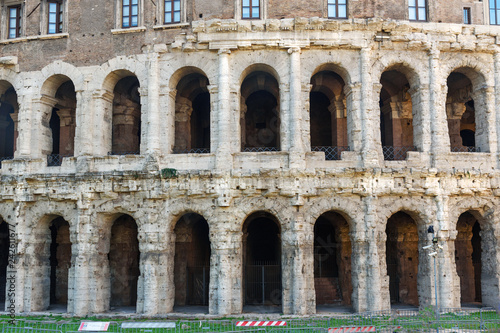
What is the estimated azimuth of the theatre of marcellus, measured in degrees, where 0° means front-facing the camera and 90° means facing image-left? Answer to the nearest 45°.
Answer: approximately 0°

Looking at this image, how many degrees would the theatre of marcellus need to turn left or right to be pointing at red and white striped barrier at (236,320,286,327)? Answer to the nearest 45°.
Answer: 0° — it already faces it
